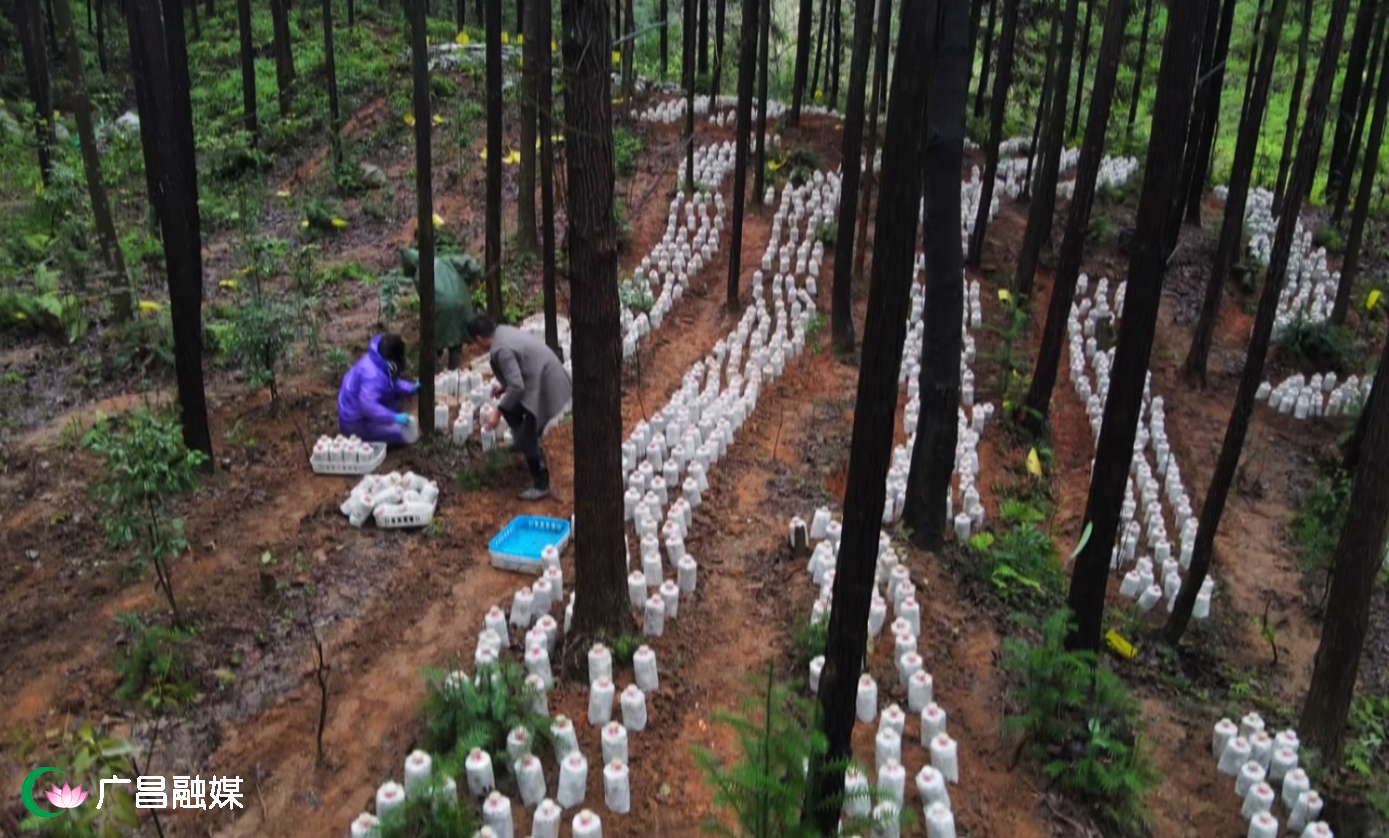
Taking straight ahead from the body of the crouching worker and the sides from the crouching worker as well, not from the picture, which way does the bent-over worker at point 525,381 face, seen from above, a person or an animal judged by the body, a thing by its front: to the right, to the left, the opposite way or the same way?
the opposite way

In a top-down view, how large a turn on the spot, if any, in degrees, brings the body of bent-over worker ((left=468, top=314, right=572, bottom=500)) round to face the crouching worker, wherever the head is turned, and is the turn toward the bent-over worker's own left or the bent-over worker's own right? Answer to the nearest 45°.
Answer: approximately 45° to the bent-over worker's own right

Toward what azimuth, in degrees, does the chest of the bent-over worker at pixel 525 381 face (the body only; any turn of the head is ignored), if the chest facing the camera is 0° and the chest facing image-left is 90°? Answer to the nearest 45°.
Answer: approximately 90°

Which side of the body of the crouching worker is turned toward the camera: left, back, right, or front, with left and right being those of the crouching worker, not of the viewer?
right

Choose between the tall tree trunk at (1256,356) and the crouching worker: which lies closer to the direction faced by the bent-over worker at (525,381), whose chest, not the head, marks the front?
the crouching worker

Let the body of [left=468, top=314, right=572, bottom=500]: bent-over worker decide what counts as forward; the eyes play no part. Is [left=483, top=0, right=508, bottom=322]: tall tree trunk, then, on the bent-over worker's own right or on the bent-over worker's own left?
on the bent-over worker's own right

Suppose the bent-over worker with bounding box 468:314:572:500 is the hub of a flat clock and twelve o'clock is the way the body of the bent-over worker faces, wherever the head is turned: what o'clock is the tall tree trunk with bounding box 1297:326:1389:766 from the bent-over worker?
The tall tree trunk is roughly at 7 o'clock from the bent-over worker.

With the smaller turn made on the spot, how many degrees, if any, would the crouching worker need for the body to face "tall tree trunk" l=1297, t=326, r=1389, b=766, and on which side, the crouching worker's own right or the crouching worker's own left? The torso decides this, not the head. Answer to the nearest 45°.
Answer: approximately 45° to the crouching worker's own right

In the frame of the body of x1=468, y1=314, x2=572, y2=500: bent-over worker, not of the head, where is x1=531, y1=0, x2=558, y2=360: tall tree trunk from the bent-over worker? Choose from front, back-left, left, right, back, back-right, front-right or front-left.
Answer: right

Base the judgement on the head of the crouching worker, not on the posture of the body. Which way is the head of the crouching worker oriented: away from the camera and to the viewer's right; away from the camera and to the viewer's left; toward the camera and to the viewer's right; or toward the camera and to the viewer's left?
away from the camera and to the viewer's right

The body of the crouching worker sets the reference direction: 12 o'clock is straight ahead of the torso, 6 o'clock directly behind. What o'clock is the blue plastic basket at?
The blue plastic basket is roughly at 2 o'clock from the crouching worker.
